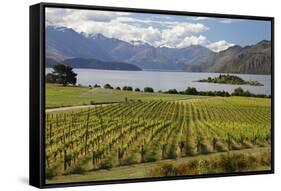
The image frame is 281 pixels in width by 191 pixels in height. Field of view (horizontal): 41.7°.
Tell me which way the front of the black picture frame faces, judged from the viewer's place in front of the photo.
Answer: facing the viewer and to the right of the viewer
